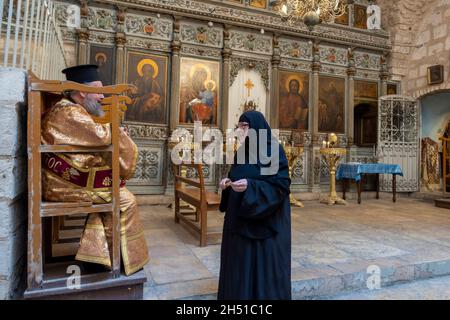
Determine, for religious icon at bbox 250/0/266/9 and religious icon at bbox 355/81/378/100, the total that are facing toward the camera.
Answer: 2

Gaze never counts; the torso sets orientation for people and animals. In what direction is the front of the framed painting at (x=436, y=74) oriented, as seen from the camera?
facing the viewer and to the left of the viewer

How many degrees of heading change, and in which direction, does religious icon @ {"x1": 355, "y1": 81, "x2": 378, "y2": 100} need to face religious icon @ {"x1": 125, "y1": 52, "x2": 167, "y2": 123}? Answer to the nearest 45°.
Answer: approximately 45° to its right

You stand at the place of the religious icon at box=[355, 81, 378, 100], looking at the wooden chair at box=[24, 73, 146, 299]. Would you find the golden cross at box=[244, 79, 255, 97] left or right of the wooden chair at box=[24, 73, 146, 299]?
right

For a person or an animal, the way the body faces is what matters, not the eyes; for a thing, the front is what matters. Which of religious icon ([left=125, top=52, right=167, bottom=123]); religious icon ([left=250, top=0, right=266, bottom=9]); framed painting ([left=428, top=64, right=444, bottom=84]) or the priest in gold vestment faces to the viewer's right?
the priest in gold vestment

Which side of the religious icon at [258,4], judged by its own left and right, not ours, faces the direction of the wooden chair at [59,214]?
front

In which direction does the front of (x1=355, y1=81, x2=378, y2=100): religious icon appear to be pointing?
toward the camera

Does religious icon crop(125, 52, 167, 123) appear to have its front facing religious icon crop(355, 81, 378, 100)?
no

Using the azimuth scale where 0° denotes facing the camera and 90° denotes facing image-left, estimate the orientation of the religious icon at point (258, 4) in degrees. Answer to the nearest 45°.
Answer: approximately 0°

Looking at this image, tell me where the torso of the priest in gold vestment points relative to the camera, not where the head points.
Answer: to the viewer's right

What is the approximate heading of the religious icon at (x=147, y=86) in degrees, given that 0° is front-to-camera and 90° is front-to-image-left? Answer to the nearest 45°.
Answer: approximately 0°

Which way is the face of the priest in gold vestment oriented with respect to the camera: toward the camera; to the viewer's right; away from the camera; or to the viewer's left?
to the viewer's right

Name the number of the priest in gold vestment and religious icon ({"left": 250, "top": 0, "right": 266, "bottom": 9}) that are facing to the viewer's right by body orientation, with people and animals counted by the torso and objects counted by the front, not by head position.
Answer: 1

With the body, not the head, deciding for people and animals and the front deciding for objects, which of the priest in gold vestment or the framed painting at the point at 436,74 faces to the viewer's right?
the priest in gold vestment
